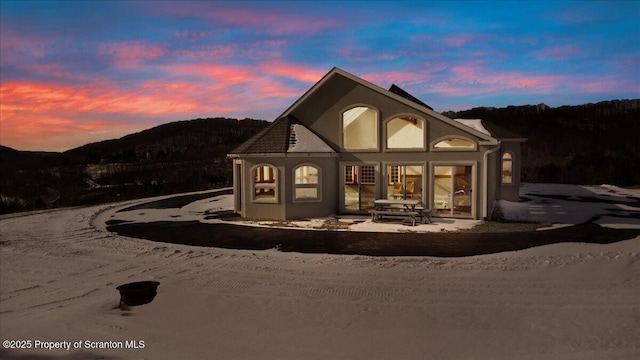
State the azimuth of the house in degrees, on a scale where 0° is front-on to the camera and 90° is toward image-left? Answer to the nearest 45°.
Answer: approximately 0°

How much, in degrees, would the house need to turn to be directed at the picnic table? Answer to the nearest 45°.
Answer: approximately 45° to its left

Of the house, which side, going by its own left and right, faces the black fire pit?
front
